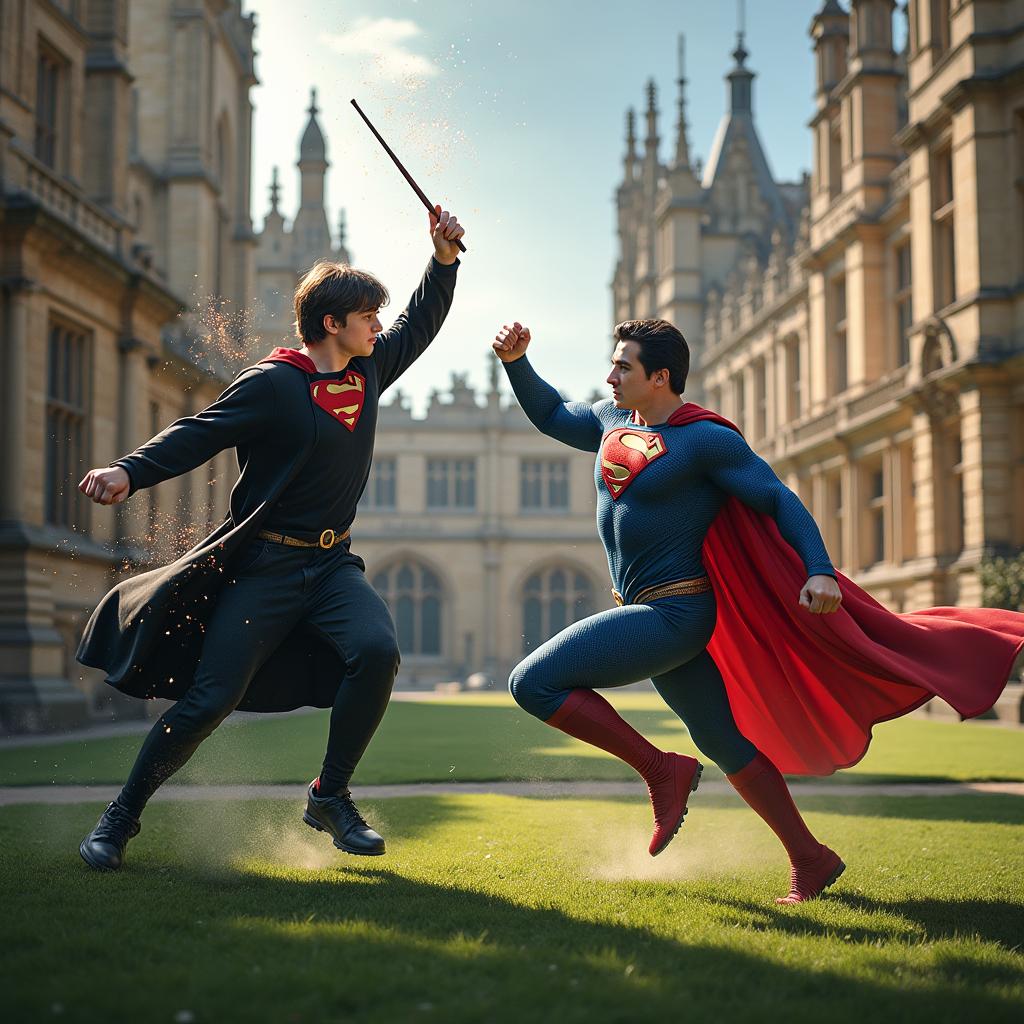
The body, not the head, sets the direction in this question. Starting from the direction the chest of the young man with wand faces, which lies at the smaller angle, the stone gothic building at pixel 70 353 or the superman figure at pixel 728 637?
the superman figure

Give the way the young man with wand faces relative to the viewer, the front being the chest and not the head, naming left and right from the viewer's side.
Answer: facing the viewer and to the right of the viewer

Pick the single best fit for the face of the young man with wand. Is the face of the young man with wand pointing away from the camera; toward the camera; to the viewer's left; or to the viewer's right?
to the viewer's right

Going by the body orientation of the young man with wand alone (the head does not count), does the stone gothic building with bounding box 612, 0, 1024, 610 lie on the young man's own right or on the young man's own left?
on the young man's own left

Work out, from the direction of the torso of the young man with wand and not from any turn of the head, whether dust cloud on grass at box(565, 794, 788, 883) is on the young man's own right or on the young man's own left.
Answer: on the young man's own left

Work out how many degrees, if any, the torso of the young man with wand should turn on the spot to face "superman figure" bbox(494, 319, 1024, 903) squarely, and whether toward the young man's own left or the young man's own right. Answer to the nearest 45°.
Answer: approximately 45° to the young man's own left
